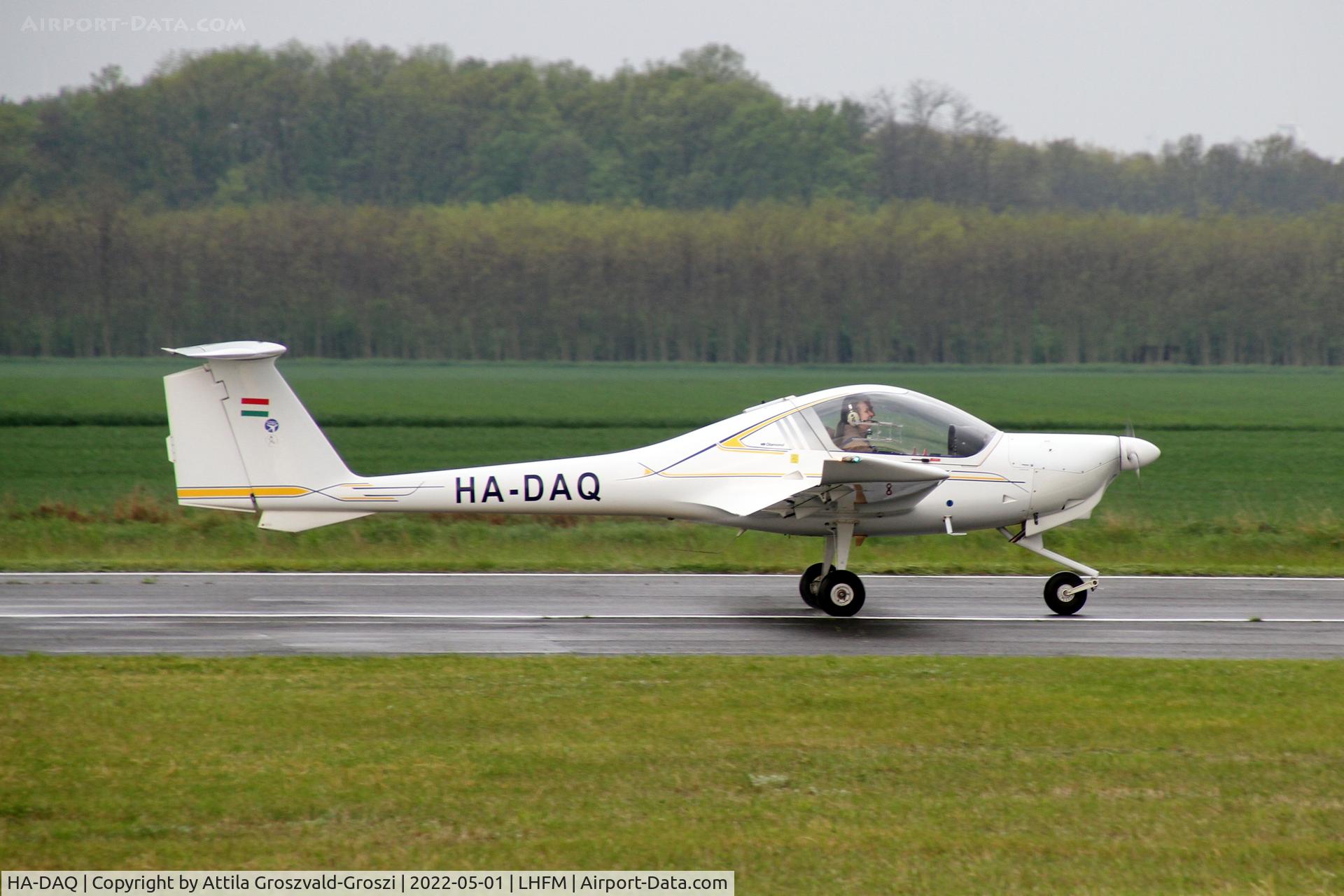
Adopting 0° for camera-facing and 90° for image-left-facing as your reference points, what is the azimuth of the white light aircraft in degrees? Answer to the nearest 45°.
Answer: approximately 270°

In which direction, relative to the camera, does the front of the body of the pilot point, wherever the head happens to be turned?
to the viewer's right
